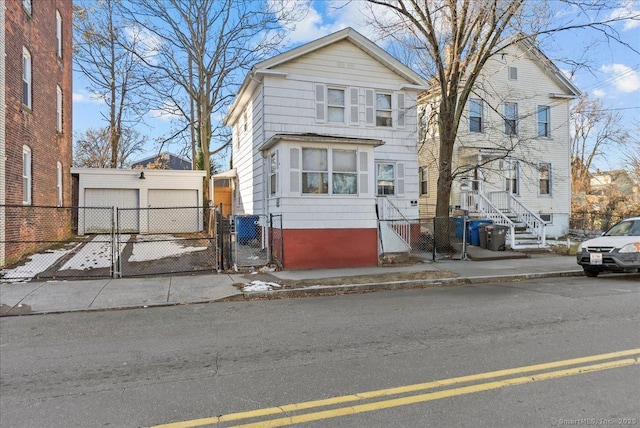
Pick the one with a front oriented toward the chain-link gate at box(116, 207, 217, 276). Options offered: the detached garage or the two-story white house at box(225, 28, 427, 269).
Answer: the detached garage

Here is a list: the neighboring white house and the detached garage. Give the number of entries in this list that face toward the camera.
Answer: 2

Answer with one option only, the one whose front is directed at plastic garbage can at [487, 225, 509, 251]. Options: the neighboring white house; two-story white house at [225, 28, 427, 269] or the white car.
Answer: the neighboring white house

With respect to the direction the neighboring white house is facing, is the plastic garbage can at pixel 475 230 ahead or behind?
ahead

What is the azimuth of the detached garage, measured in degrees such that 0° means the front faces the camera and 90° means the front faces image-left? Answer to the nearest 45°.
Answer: approximately 0°

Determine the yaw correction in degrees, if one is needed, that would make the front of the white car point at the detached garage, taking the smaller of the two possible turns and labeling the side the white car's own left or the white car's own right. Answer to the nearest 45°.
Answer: approximately 45° to the white car's own right

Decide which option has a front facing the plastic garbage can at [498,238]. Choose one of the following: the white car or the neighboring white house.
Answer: the neighboring white house

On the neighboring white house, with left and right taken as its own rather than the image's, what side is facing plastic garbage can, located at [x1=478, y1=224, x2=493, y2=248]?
front

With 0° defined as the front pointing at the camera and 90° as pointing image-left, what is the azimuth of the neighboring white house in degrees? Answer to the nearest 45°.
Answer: approximately 0°

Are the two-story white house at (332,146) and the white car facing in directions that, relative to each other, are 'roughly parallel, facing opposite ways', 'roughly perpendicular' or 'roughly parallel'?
roughly perpendicular

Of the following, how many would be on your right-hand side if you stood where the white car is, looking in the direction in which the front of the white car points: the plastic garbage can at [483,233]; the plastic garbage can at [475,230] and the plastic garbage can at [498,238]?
3
